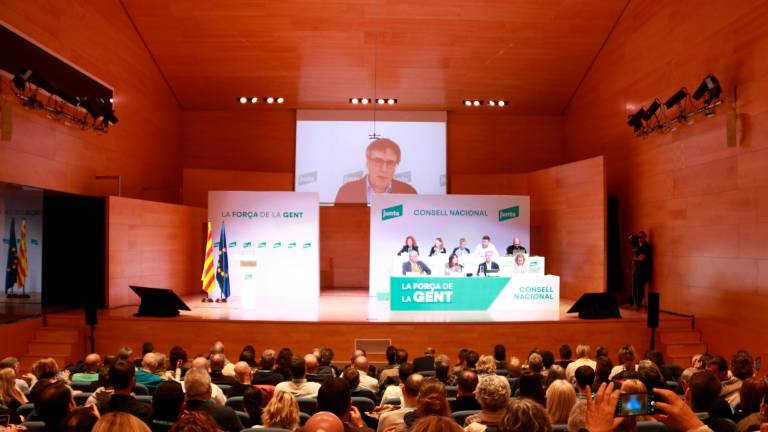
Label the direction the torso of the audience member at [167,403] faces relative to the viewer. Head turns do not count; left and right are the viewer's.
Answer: facing away from the viewer

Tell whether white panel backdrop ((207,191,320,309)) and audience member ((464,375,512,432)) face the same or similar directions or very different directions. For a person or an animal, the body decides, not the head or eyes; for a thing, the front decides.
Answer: very different directions

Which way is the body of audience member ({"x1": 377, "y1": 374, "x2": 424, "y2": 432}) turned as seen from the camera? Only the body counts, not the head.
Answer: away from the camera

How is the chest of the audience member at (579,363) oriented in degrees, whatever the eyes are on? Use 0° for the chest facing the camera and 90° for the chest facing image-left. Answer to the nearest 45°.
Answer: approximately 180°

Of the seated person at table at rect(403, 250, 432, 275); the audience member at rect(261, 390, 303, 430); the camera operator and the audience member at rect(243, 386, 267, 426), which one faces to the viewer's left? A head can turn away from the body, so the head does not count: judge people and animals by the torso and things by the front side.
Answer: the camera operator

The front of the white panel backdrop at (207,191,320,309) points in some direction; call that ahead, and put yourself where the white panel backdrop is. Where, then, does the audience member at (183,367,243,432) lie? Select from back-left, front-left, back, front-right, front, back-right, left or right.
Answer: front

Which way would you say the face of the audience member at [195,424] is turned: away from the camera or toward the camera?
away from the camera

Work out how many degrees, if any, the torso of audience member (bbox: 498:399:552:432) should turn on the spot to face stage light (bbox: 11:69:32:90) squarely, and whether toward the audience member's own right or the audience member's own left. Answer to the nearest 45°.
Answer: approximately 45° to the audience member's own left

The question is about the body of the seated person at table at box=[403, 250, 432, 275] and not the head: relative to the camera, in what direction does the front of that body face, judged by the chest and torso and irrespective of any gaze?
toward the camera

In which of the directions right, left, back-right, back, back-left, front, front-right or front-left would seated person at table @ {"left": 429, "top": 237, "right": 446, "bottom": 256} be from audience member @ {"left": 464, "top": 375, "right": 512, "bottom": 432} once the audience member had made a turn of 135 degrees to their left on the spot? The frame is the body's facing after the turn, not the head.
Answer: back-right

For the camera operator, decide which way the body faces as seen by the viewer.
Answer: to the viewer's left

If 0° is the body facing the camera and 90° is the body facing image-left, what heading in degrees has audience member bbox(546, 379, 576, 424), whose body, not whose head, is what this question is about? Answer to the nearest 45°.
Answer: approximately 180°

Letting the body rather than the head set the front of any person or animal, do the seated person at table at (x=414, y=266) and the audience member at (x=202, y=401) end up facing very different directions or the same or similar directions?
very different directions

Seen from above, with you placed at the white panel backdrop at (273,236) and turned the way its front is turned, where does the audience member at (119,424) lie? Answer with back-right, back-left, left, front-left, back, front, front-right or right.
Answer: front

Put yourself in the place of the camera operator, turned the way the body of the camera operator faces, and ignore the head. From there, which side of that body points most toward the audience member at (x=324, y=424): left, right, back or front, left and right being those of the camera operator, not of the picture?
left

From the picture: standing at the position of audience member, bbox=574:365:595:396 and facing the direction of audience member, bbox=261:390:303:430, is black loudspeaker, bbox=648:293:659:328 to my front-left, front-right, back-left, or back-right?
back-right

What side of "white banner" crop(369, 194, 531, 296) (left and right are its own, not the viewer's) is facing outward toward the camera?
front

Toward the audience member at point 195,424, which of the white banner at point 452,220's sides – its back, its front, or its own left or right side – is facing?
front

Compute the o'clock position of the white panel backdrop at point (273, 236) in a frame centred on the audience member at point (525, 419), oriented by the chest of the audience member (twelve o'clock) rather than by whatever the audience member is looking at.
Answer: The white panel backdrop is roughly at 11 o'clock from the audience member.

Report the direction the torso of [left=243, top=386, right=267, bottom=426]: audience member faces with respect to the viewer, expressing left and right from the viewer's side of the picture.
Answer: facing away from the viewer

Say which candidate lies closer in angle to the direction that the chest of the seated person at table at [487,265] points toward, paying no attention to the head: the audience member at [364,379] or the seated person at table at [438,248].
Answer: the audience member

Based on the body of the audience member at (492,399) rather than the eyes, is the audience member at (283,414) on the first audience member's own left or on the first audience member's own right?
on the first audience member's own left
